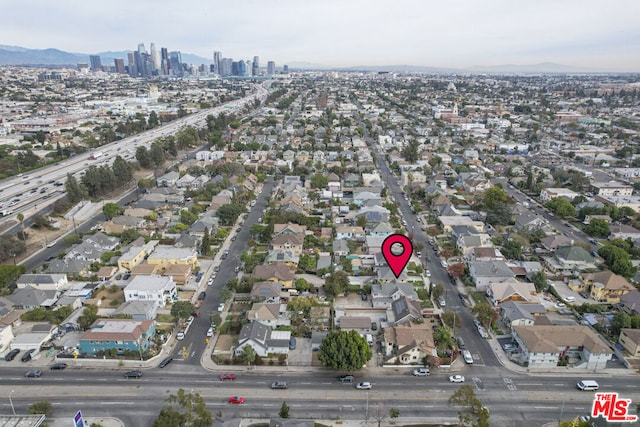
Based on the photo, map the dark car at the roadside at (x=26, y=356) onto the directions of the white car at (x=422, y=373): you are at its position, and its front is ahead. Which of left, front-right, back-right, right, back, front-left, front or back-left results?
front

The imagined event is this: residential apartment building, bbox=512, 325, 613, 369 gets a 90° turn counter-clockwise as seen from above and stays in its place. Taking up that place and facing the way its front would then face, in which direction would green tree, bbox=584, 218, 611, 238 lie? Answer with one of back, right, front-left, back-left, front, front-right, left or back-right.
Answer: left

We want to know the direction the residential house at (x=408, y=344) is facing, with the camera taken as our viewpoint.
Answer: facing the viewer

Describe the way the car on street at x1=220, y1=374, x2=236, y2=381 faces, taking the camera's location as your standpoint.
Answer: facing to the left of the viewer

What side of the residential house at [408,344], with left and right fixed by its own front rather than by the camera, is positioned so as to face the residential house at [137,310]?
right

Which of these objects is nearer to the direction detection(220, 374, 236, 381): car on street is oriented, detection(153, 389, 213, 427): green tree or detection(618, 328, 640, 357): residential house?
the green tree

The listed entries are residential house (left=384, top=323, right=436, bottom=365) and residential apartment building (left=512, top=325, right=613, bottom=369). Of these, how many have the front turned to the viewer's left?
0

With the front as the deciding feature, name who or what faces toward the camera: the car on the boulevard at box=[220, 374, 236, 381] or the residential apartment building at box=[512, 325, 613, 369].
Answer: the residential apartment building

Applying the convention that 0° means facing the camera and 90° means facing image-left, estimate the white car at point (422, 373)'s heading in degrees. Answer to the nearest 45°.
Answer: approximately 90°

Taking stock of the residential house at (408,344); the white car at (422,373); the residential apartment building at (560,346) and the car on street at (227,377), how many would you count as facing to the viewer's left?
2

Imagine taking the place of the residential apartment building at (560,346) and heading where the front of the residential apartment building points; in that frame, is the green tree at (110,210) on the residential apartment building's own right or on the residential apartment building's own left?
on the residential apartment building's own right

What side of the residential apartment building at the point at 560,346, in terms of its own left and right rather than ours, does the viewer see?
front

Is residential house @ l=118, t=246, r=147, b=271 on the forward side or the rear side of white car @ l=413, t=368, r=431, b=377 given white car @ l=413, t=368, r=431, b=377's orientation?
on the forward side

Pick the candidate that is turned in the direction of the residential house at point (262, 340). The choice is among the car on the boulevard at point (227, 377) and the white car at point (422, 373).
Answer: the white car

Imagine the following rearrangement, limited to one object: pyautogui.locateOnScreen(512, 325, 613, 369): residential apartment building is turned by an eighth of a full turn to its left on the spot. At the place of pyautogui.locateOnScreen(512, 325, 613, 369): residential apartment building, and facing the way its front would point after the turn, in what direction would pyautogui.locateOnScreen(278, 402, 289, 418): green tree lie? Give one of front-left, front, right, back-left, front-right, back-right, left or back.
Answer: right

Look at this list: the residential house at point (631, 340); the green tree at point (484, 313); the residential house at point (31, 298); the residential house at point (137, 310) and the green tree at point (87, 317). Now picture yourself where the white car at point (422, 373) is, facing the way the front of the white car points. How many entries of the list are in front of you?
3
